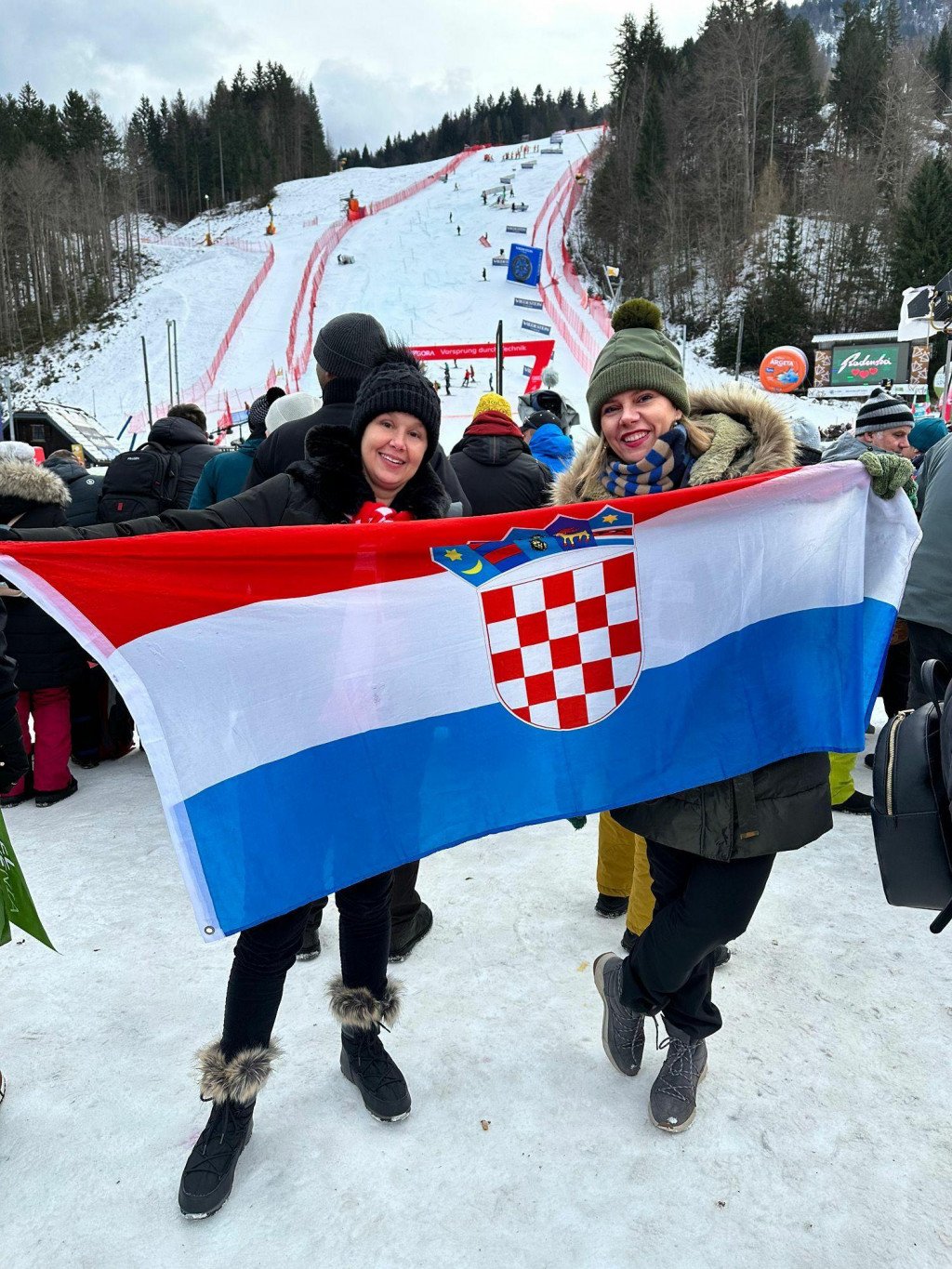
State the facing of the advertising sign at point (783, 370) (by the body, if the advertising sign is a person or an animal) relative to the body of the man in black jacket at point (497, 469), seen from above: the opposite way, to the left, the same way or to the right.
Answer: the opposite way

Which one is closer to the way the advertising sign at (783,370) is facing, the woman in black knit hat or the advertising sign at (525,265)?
the woman in black knit hat

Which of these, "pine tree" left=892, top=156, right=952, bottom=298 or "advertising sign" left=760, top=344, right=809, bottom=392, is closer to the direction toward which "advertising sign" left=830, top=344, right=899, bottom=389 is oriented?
the advertising sign

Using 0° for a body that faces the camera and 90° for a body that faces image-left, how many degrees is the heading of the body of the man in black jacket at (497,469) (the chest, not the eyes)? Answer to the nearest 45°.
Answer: approximately 180°

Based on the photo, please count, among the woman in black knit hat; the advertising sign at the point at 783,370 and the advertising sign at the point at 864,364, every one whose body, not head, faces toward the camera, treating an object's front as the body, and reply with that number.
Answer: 3

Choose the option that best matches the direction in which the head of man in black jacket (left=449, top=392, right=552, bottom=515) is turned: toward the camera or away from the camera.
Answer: away from the camera

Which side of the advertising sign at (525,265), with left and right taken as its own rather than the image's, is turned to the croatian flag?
front

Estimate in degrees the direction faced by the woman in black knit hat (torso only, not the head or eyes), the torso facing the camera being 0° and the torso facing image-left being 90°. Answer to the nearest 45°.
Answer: approximately 0°

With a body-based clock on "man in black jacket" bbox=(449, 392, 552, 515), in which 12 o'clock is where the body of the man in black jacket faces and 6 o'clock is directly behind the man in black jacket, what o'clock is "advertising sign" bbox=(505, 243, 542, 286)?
The advertising sign is roughly at 12 o'clock from the man in black jacket.

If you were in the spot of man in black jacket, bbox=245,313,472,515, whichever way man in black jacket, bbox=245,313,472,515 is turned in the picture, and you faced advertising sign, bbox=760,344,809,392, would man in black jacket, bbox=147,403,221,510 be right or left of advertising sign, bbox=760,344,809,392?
left

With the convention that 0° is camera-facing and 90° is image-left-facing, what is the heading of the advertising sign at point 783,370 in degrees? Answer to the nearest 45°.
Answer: approximately 0°
